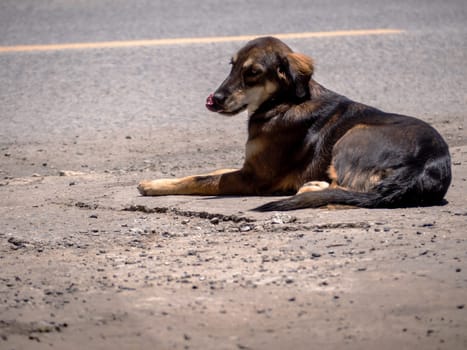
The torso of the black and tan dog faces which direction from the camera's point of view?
to the viewer's left
